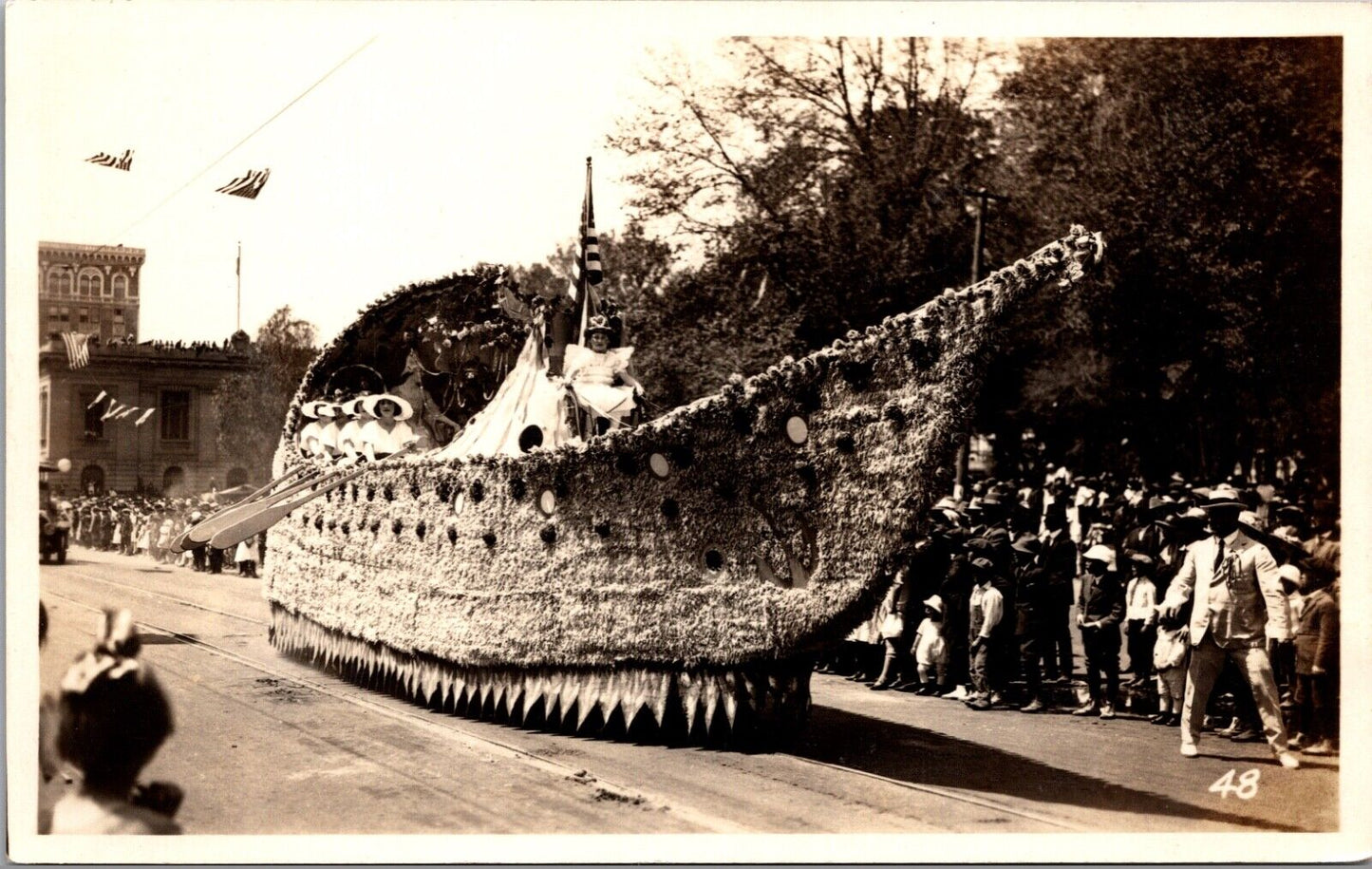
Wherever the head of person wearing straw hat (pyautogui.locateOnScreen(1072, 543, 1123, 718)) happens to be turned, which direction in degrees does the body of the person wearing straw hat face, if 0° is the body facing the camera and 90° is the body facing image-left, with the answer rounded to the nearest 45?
approximately 45°

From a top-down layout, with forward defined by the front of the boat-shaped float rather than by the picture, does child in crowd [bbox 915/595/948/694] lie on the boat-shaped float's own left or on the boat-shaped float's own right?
on the boat-shaped float's own left

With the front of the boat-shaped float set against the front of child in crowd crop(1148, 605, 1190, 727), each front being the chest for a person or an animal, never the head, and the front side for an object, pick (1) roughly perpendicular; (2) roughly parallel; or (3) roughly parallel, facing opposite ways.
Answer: roughly perpendicular

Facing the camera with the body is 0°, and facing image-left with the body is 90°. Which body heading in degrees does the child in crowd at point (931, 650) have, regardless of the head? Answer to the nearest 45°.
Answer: approximately 45°

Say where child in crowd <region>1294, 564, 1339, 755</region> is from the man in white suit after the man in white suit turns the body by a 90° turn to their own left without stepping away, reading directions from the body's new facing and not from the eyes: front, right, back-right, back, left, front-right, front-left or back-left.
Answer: front-left

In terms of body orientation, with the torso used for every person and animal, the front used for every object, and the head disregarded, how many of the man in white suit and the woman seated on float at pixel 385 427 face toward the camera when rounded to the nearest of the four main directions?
2
